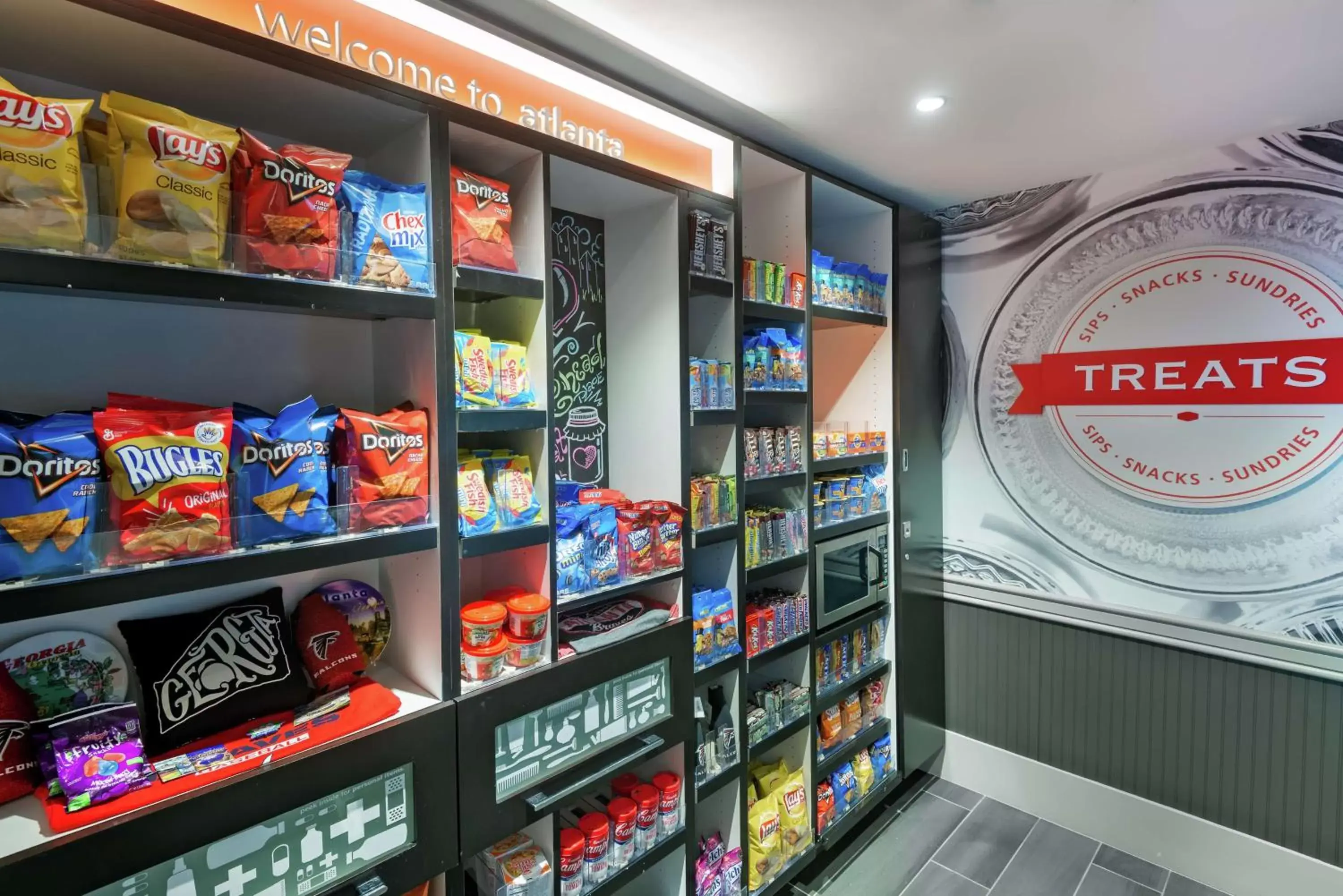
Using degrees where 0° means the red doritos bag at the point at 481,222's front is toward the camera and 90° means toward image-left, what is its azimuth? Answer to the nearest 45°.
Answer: approximately 315°

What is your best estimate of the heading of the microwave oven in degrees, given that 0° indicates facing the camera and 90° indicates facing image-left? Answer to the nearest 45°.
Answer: approximately 315°

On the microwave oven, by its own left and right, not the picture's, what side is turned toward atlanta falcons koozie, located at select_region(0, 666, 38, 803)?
right

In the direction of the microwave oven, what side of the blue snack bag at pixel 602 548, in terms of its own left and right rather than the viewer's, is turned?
left

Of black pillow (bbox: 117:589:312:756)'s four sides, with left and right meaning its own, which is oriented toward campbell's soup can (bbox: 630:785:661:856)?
left

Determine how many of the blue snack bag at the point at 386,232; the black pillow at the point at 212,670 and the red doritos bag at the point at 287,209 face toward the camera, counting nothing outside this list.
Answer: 3

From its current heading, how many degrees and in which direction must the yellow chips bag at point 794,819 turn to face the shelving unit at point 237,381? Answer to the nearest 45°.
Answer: approximately 90° to its right

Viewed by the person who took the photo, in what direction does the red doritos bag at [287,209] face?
facing the viewer

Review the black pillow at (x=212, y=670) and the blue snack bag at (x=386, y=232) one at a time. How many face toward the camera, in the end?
2

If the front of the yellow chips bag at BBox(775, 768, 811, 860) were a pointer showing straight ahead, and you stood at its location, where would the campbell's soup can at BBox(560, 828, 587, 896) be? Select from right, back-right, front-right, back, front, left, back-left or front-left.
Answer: right

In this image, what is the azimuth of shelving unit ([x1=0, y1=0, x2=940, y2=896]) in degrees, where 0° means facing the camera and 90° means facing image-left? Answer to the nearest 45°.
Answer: approximately 315°

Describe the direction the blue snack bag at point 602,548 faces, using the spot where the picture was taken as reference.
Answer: facing the viewer and to the right of the viewer

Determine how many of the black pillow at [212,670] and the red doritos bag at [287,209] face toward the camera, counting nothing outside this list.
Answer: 2

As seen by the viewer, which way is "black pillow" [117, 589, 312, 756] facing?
toward the camera
